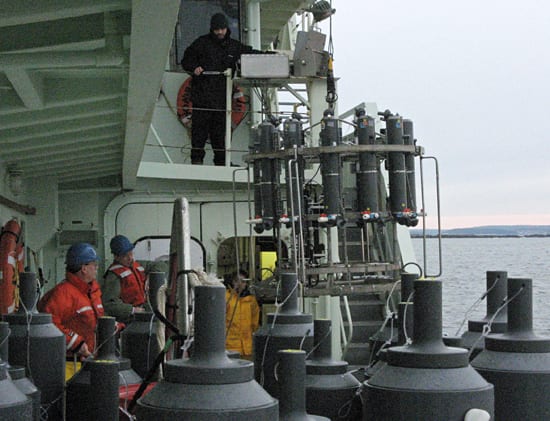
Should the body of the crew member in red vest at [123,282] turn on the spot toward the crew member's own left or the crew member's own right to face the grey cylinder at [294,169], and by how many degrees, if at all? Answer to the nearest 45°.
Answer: approximately 45° to the crew member's own left

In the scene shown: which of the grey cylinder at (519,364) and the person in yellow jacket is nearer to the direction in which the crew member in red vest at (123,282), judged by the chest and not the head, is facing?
the grey cylinder

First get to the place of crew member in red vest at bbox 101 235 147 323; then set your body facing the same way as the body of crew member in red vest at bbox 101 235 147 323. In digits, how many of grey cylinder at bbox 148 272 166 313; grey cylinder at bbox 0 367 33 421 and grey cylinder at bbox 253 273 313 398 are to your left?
0

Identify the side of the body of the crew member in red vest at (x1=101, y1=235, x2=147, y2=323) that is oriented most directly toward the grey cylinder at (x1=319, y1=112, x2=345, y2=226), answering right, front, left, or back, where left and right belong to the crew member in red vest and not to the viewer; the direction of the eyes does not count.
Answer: front

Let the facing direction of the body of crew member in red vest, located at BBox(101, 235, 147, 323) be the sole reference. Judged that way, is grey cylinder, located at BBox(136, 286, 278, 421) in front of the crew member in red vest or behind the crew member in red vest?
in front

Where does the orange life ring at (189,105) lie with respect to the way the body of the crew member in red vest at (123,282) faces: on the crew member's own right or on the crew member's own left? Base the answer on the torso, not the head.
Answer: on the crew member's own left

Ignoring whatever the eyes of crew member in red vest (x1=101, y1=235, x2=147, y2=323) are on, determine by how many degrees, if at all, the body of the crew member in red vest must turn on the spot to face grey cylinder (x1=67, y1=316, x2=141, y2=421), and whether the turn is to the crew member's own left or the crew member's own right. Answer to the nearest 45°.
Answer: approximately 45° to the crew member's own right

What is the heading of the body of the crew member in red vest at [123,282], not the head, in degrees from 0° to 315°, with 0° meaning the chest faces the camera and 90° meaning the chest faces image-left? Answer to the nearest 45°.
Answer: approximately 315°

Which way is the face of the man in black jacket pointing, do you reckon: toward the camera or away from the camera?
toward the camera

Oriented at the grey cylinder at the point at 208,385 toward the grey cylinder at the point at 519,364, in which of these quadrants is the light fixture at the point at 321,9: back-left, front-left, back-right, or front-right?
front-left

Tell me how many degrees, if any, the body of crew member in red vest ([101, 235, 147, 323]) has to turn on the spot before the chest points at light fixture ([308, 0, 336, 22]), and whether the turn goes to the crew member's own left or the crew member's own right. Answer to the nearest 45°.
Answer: approximately 90° to the crew member's own left
